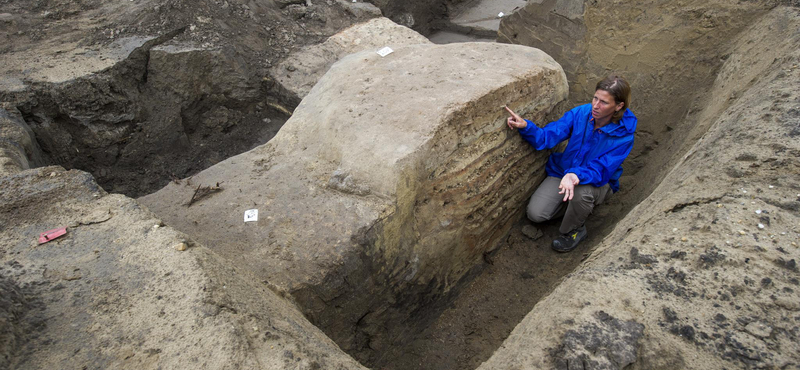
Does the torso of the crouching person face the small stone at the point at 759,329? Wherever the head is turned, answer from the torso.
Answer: no

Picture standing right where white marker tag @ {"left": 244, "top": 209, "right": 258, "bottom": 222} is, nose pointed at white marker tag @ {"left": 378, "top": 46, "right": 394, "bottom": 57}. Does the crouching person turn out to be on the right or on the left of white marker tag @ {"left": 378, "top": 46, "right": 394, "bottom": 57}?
right

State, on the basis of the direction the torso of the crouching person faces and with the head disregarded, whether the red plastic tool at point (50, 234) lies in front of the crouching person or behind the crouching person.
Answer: in front

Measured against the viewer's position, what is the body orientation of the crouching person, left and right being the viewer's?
facing the viewer and to the left of the viewer

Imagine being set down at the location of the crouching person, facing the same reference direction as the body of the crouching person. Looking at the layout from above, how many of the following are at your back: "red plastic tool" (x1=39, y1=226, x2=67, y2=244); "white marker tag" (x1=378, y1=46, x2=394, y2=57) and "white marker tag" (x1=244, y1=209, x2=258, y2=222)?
0

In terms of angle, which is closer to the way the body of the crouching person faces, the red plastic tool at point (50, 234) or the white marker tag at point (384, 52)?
the red plastic tool

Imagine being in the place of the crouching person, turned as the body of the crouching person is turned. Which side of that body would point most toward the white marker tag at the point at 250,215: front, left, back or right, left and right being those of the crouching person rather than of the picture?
front

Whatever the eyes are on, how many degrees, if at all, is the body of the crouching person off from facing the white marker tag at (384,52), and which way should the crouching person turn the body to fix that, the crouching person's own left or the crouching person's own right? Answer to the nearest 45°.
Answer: approximately 45° to the crouching person's own right
